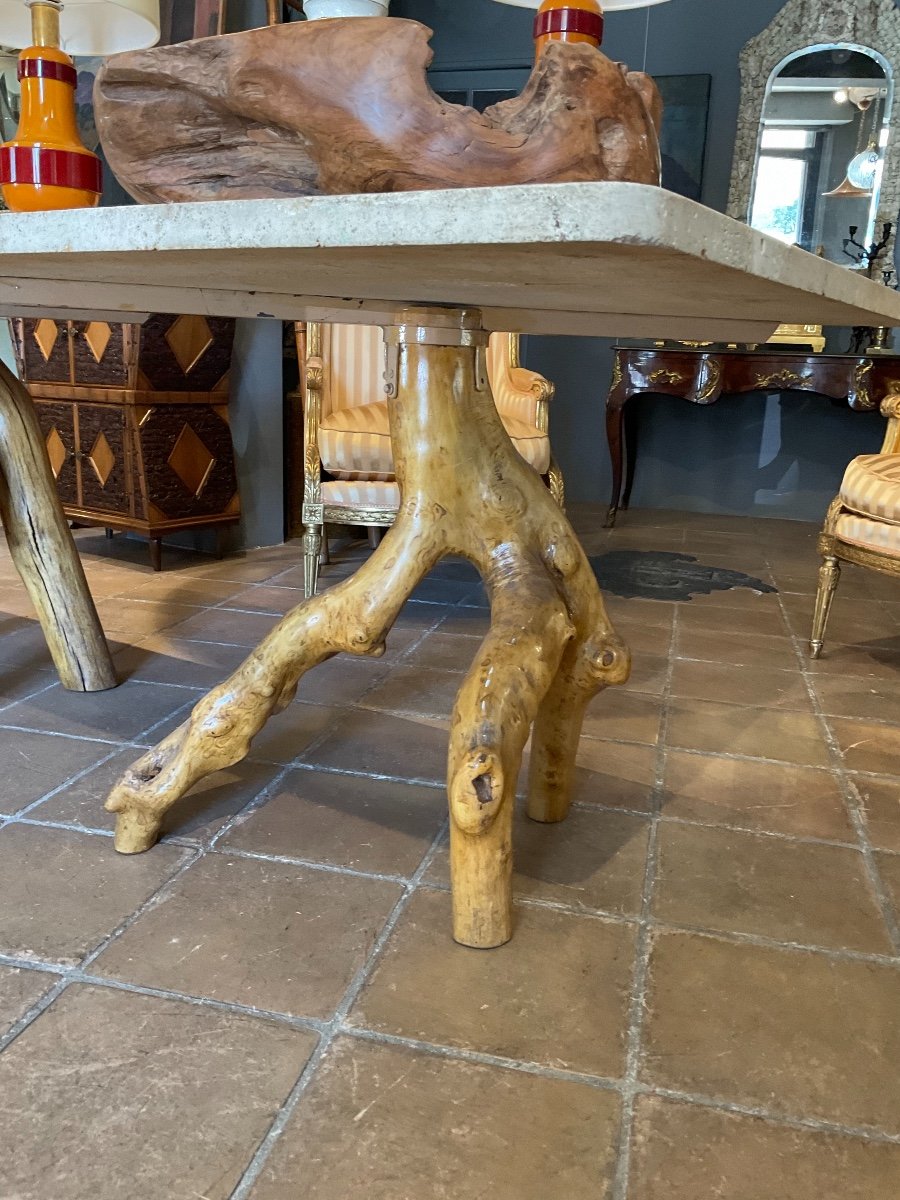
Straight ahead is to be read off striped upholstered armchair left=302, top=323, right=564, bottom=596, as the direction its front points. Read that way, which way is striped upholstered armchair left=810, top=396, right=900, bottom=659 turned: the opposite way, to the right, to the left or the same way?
to the right

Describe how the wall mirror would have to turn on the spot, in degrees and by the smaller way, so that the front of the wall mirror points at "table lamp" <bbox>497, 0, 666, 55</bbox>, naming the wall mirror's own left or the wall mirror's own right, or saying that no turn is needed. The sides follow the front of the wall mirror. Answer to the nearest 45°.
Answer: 0° — it already faces it

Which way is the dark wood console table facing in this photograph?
toward the camera

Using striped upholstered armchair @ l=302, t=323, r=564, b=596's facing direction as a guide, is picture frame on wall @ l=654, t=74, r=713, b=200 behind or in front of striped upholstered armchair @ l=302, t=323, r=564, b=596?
behind

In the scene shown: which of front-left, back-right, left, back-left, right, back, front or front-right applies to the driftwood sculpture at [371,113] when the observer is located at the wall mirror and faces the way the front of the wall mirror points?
front

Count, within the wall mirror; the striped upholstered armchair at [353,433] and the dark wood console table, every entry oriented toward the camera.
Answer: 3

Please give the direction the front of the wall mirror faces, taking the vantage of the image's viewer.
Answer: facing the viewer

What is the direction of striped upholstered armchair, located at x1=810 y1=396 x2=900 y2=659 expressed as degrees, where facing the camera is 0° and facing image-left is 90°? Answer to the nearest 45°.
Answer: approximately 45°

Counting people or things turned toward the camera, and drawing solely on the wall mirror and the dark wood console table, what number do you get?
2

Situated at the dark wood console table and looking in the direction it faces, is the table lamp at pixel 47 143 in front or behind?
in front

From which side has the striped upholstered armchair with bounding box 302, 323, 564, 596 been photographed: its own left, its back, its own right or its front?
front

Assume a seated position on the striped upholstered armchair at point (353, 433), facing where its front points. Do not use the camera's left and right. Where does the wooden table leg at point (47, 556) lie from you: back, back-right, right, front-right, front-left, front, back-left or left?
front-right

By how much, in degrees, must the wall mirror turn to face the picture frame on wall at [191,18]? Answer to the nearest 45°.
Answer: approximately 45° to its right
